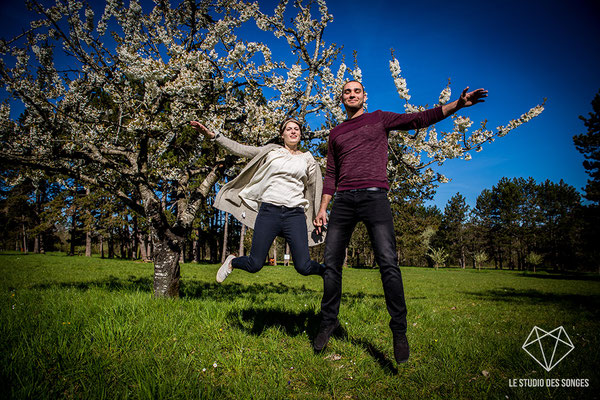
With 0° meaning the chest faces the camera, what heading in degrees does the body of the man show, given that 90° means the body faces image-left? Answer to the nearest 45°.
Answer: approximately 0°

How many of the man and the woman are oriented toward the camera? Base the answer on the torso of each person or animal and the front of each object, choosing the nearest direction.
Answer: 2

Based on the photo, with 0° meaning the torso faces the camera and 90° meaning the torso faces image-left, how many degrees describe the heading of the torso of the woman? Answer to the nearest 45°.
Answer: approximately 0°

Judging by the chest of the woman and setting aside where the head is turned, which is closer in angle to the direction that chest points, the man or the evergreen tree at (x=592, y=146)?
the man
